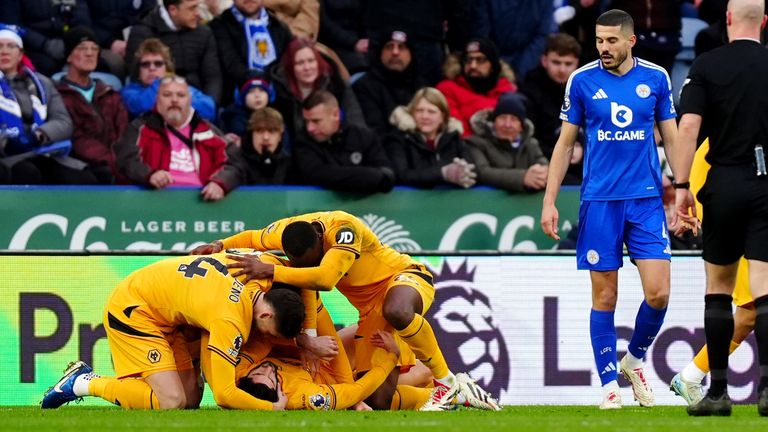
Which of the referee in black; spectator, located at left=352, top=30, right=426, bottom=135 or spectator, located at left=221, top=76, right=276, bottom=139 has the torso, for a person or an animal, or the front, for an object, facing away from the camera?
the referee in black

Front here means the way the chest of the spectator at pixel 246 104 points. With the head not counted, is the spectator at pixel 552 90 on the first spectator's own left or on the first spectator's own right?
on the first spectator's own left

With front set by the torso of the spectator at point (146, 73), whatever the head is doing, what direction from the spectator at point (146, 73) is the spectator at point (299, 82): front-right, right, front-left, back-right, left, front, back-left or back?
left

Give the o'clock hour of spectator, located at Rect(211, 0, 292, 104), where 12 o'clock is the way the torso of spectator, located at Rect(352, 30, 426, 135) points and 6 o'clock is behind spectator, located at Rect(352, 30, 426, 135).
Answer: spectator, located at Rect(211, 0, 292, 104) is roughly at 3 o'clock from spectator, located at Rect(352, 30, 426, 135).

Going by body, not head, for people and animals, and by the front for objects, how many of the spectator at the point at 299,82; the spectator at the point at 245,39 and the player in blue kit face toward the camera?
3

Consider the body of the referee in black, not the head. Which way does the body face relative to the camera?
away from the camera
